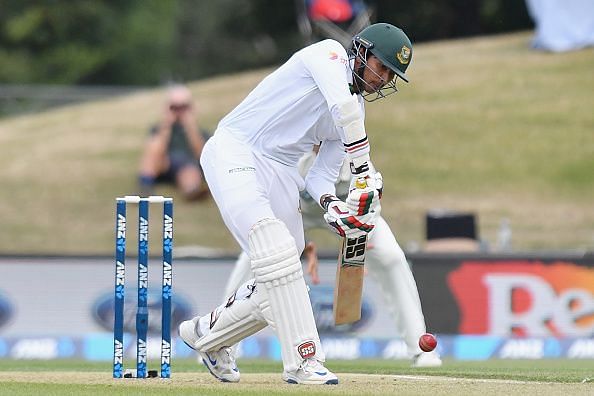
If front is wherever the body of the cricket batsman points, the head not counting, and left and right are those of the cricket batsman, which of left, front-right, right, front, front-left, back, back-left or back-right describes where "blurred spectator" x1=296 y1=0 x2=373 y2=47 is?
back-left

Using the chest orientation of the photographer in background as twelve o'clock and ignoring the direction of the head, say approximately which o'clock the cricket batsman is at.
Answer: The cricket batsman is roughly at 12 o'clock from the photographer in background.

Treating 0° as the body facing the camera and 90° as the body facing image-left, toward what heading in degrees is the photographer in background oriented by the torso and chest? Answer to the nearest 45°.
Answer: approximately 0°

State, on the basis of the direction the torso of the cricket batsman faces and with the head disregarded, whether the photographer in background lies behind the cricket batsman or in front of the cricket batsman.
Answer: behind
